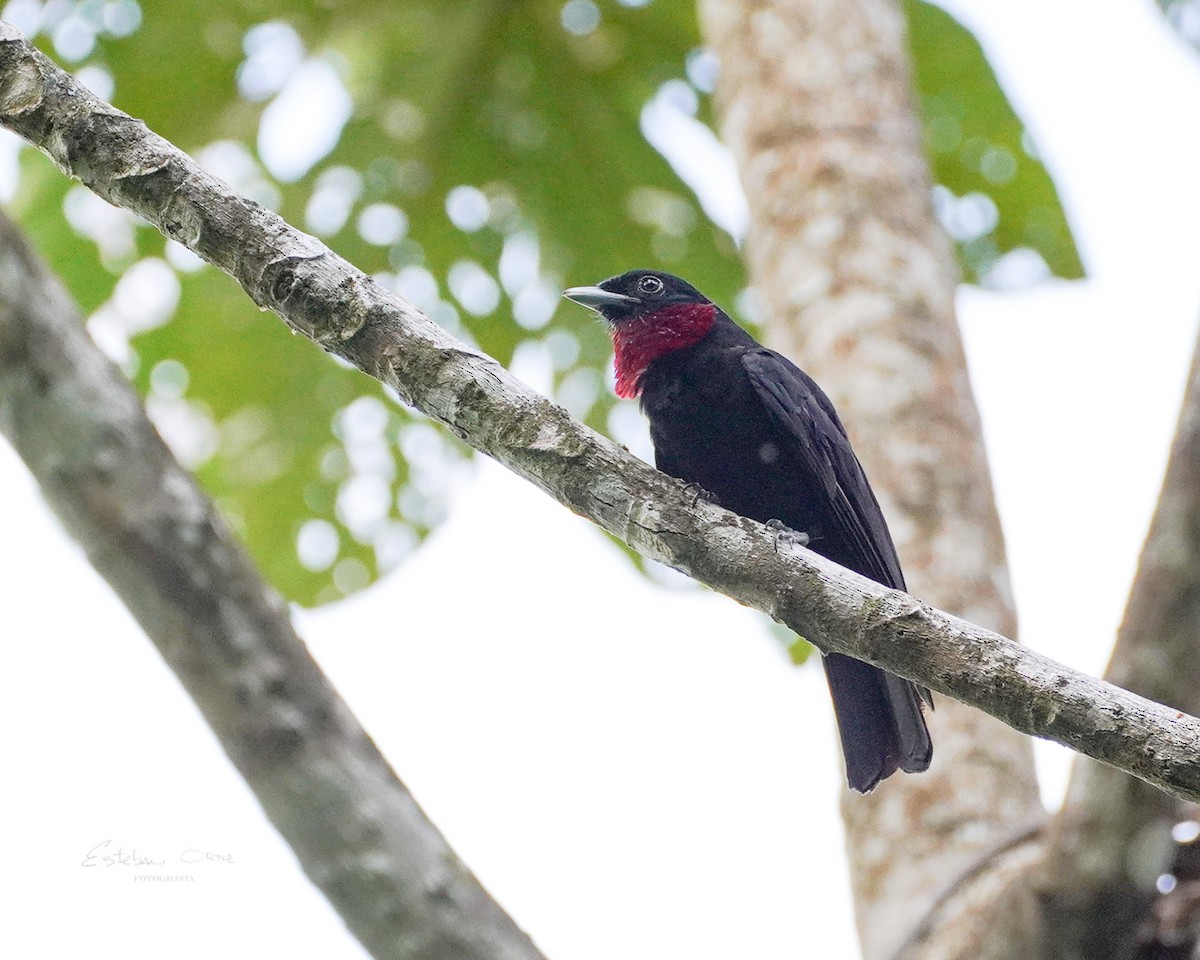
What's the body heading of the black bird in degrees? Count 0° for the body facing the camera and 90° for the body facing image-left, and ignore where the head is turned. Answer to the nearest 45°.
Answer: approximately 90°

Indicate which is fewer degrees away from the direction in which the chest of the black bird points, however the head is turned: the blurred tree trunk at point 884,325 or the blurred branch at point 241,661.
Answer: the blurred branch

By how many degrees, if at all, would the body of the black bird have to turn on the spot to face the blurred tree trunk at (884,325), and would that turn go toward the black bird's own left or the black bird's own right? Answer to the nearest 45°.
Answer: approximately 135° to the black bird's own right
